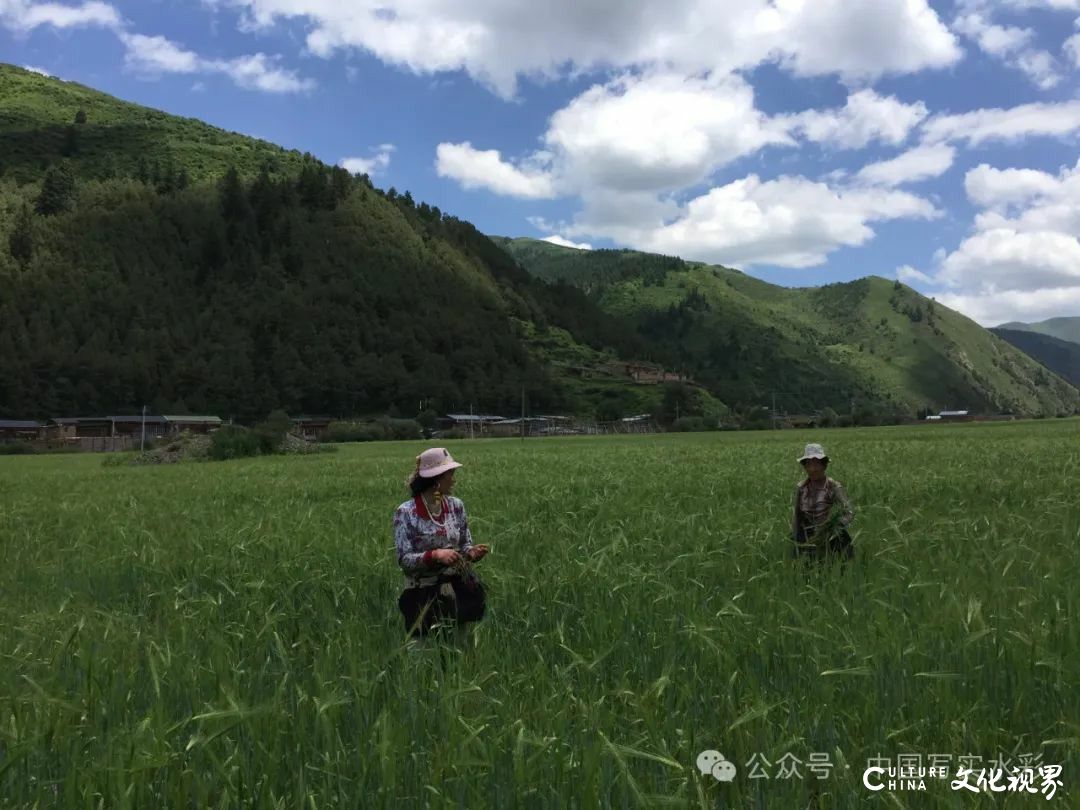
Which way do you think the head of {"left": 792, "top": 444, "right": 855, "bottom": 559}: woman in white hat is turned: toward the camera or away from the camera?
toward the camera

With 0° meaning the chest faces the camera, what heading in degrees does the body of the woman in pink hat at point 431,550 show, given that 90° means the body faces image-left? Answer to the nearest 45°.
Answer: approximately 315°

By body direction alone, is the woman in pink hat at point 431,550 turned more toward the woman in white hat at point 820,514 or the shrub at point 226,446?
the woman in white hat

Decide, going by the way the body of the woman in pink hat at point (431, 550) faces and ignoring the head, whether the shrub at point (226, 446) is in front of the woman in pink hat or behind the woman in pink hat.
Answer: behind

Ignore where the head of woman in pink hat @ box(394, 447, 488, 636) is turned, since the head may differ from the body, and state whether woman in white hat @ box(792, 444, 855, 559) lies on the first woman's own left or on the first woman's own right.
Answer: on the first woman's own left
